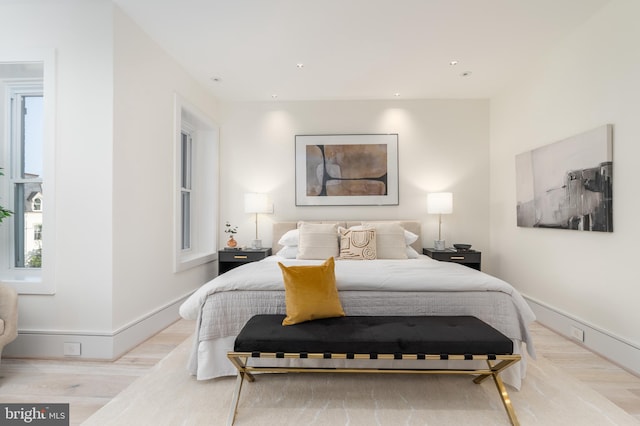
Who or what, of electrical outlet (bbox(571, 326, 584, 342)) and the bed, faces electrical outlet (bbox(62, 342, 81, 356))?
electrical outlet (bbox(571, 326, 584, 342))

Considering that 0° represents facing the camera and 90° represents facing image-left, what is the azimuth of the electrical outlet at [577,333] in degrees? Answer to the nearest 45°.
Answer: approximately 45°

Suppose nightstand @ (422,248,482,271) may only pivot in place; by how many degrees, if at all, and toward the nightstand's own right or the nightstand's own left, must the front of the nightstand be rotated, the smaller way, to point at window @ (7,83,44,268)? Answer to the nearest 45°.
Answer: approximately 45° to the nightstand's own right

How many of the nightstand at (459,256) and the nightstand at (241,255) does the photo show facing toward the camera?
2

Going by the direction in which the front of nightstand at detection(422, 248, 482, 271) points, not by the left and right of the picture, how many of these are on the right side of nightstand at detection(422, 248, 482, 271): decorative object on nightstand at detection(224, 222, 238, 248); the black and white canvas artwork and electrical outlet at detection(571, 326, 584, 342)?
1

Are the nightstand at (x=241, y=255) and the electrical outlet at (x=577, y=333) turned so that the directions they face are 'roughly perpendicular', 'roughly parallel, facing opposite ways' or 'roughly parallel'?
roughly perpendicular

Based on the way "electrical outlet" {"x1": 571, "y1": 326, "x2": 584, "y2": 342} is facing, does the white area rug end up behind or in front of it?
in front

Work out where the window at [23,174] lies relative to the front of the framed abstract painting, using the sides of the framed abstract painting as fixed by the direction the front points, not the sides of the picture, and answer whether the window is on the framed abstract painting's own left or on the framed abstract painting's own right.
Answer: on the framed abstract painting's own right

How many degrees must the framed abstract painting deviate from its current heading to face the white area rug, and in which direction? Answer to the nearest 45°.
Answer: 0° — it already faces it

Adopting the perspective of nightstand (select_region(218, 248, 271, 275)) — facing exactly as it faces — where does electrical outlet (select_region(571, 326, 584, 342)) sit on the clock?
The electrical outlet is roughly at 10 o'clock from the nightstand.

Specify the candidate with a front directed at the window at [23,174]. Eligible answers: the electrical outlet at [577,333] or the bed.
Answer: the electrical outlet

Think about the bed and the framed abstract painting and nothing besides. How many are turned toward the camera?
2

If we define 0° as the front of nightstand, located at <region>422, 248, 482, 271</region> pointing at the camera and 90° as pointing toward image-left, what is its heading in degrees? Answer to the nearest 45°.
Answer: approximately 0°

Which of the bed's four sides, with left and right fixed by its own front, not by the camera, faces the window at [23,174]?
right

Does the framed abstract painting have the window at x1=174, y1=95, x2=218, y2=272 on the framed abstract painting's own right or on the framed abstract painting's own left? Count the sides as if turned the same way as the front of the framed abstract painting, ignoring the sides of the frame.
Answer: on the framed abstract painting's own right

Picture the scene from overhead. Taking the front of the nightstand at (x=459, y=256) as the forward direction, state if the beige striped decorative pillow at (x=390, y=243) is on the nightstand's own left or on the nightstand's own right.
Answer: on the nightstand's own right
